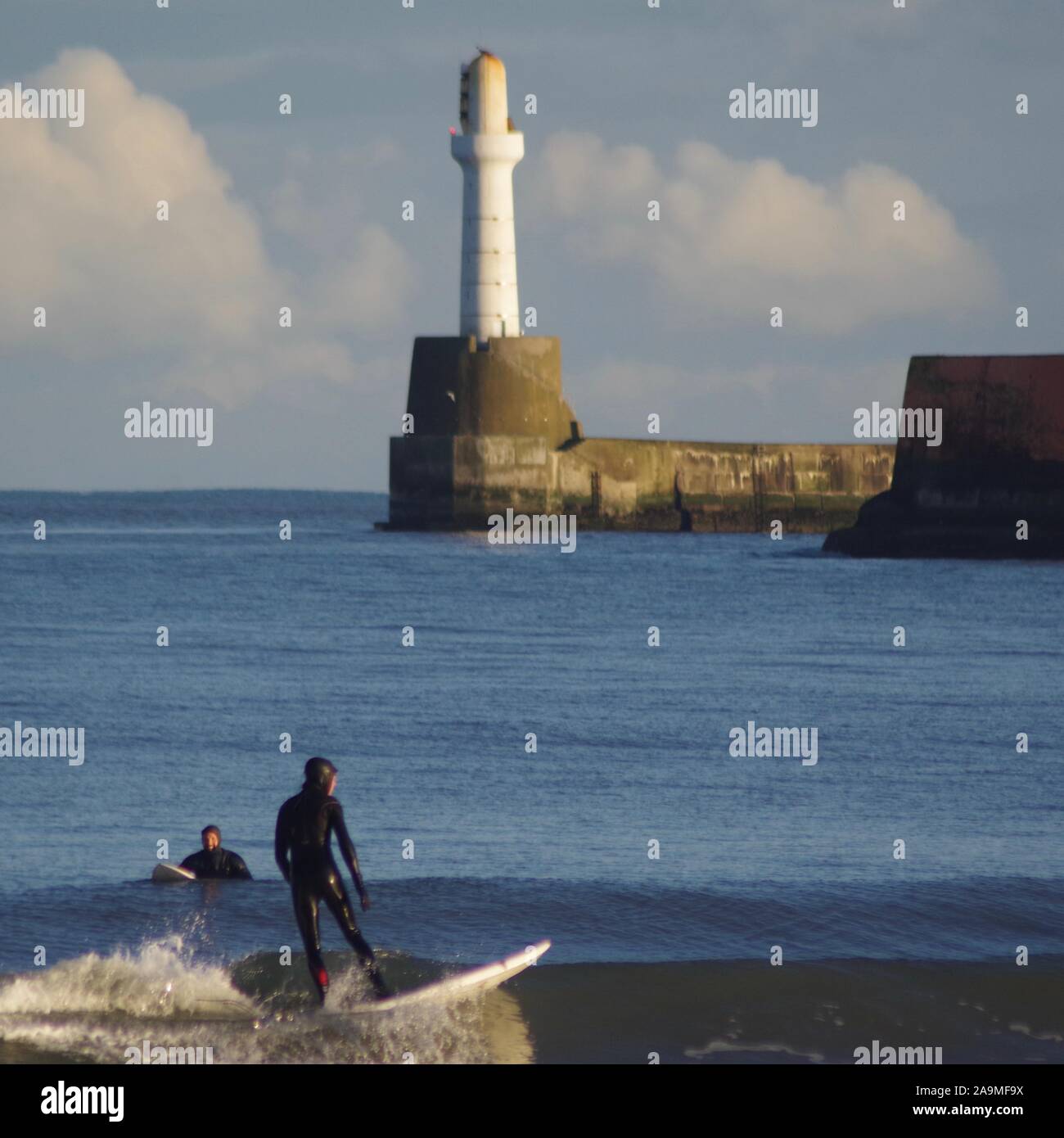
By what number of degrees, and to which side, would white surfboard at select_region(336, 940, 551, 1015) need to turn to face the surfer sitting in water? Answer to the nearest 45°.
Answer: approximately 135° to its left

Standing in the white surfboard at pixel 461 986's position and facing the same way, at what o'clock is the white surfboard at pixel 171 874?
the white surfboard at pixel 171 874 is roughly at 8 o'clock from the white surfboard at pixel 461 986.

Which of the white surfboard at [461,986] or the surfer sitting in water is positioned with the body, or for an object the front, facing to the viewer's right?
the white surfboard

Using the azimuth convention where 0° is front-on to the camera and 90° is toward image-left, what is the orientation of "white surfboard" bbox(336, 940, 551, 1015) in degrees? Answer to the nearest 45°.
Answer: approximately 270°

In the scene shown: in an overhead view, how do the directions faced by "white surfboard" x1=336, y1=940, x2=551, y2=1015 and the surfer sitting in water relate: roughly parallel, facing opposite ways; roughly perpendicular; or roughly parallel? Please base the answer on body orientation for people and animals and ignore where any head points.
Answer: roughly perpendicular

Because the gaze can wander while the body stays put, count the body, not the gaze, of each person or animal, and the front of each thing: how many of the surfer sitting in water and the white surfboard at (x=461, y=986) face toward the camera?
1

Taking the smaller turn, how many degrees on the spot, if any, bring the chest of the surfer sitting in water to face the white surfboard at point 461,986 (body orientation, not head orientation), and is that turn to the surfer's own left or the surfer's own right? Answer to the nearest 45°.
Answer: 0° — they already face it

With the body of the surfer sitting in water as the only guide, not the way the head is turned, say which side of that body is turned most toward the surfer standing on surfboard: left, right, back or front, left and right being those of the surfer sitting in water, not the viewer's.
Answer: front

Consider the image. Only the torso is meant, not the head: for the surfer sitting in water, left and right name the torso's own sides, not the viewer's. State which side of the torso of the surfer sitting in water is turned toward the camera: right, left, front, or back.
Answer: front

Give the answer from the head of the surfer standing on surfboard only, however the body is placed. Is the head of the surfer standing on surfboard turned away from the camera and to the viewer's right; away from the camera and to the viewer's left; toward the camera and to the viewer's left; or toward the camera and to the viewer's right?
away from the camera and to the viewer's right
